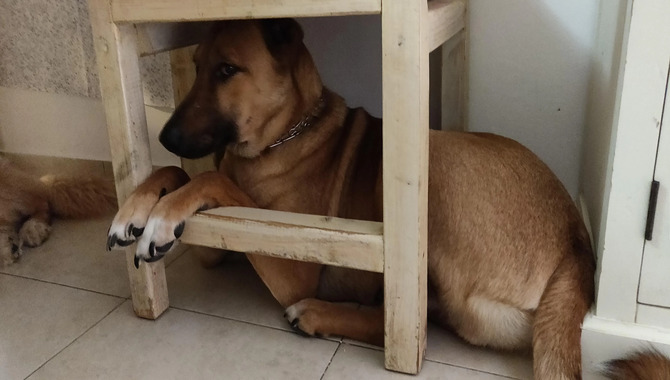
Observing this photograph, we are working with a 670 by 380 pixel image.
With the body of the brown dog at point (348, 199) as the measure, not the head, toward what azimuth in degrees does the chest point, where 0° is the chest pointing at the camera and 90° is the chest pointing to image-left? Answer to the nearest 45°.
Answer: approximately 90°

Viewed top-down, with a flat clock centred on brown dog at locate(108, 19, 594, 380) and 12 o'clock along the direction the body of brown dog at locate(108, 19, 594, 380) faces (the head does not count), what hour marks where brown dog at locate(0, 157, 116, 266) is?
brown dog at locate(0, 157, 116, 266) is roughly at 1 o'clock from brown dog at locate(108, 19, 594, 380).
